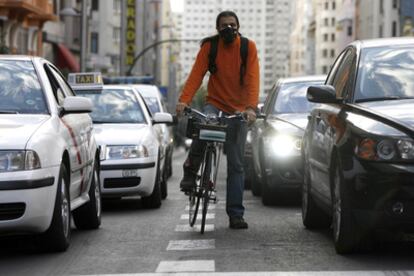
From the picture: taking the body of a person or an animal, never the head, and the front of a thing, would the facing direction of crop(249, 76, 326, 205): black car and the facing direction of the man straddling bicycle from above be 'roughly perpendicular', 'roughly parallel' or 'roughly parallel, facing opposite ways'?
roughly parallel

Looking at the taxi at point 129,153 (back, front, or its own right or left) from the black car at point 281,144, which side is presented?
left

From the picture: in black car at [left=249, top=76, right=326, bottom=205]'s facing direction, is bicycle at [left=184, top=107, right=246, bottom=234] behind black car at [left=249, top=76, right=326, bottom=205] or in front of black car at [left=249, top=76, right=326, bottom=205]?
in front

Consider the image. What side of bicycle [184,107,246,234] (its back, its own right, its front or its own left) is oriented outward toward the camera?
front

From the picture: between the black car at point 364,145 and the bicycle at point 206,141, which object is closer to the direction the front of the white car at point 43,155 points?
the black car

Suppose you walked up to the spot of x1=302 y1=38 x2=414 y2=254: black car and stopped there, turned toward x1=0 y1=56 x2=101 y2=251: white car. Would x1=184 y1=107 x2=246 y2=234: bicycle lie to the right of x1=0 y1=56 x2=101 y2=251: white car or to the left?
right

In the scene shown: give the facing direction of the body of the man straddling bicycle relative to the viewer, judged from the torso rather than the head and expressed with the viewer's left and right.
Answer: facing the viewer

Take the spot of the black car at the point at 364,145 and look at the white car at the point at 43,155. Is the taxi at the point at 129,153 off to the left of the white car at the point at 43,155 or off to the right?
right

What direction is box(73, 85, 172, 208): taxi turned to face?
toward the camera

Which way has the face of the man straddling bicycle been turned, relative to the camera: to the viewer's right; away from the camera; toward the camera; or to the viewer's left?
toward the camera

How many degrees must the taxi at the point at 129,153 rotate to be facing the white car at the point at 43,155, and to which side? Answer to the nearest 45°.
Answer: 0° — it already faces it
